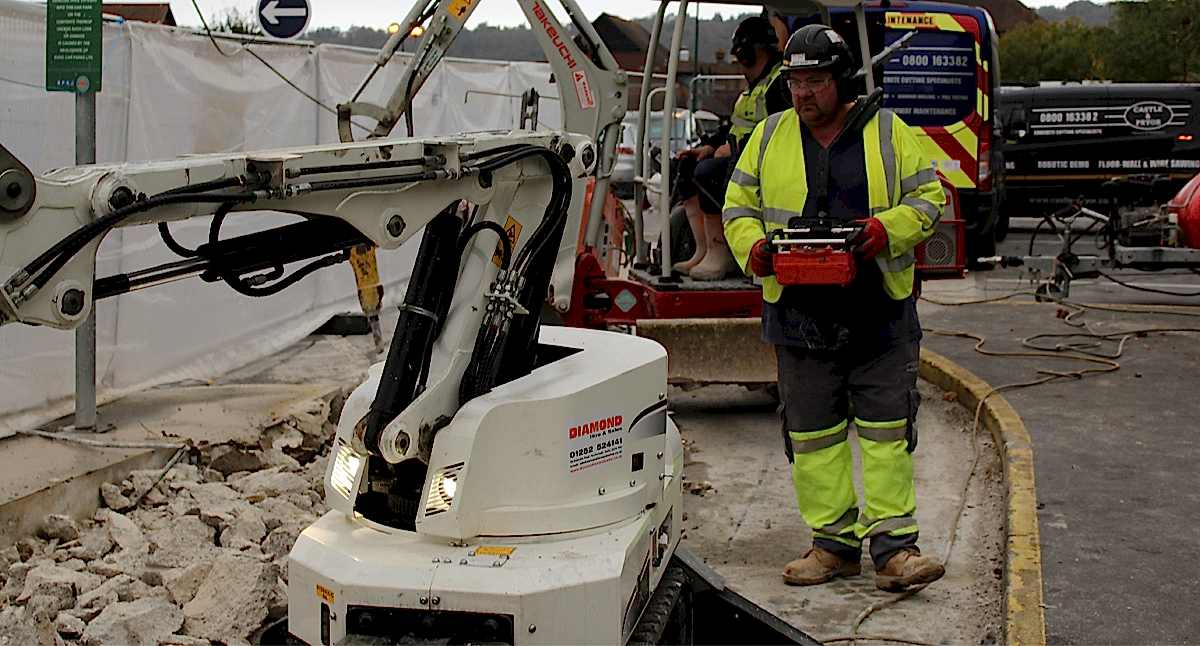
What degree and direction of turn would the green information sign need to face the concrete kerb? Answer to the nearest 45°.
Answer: approximately 45° to its left

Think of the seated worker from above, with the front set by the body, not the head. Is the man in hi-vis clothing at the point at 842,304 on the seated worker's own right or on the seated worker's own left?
on the seated worker's own left

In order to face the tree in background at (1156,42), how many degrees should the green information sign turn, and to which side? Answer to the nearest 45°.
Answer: approximately 135° to its left

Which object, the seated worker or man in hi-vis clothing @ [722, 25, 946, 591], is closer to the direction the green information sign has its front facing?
the man in hi-vis clothing

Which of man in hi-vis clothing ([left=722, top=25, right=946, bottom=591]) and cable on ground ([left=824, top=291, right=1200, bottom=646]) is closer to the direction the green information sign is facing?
the man in hi-vis clothing
